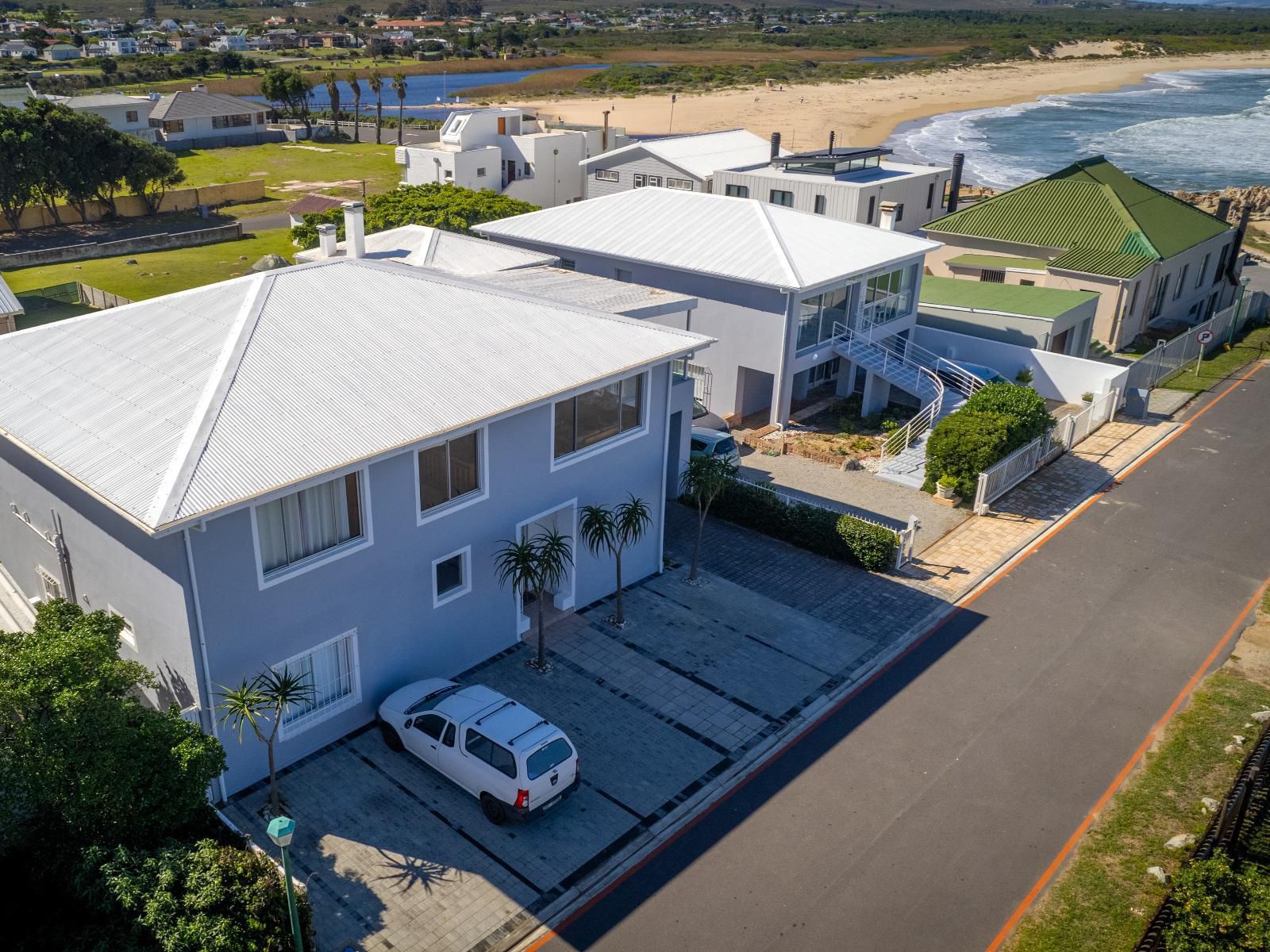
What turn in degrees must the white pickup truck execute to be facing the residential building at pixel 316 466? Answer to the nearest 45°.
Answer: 0° — it already faces it

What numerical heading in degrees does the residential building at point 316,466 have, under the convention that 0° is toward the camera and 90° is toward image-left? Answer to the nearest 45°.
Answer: approximately 315°

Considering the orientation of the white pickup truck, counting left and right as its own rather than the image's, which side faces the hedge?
right

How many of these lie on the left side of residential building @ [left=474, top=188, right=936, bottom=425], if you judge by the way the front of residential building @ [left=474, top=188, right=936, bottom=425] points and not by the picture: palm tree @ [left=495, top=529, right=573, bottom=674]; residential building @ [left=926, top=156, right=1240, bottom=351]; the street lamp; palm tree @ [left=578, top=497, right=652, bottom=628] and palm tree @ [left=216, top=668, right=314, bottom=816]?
1

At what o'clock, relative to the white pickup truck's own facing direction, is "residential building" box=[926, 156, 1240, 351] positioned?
The residential building is roughly at 3 o'clock from the white pickup truck.

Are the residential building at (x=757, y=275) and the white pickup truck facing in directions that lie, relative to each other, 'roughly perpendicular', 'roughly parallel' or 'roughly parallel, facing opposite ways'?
roughly parallel, facing opposite ways

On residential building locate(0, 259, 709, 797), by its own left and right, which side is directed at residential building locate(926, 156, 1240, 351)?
left

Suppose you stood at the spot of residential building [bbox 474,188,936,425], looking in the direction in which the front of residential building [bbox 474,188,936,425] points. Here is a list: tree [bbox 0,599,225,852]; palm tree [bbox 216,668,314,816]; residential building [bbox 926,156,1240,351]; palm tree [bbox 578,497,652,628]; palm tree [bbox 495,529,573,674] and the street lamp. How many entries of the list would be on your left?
1

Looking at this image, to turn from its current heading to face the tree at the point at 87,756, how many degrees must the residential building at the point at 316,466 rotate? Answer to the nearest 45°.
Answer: approximately 90° to its right

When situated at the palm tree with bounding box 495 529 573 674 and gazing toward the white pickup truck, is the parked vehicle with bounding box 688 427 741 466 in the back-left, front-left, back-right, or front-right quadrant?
back-left

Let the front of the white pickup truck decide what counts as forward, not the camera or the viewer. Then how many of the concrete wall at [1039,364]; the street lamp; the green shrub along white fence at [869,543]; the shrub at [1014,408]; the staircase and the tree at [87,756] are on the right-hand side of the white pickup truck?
4

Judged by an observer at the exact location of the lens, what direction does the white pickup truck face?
facing away from the viewer and to the left of the viewer

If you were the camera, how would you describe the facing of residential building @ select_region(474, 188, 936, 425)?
facing the viewer and to the right of the viewer

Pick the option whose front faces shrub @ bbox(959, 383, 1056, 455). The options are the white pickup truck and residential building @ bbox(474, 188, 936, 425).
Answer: the residential building

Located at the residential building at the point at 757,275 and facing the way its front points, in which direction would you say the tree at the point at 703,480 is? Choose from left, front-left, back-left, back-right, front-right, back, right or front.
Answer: front-right

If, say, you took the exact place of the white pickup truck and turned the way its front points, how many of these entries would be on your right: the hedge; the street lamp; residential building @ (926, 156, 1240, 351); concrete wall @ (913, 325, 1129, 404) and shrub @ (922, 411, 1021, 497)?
4

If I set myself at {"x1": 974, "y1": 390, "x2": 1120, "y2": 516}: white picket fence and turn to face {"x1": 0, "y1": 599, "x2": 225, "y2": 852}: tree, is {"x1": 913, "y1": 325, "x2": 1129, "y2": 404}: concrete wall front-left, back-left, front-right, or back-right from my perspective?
back-right

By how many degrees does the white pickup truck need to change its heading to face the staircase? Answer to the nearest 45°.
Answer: approximately 90° to its right

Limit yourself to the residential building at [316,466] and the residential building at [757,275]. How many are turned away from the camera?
0

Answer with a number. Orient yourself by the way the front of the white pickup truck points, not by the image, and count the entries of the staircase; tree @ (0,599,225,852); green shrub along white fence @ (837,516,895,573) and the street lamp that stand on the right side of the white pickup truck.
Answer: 2

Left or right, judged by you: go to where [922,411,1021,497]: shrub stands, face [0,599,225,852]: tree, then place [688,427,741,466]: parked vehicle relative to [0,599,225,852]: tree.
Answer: right
